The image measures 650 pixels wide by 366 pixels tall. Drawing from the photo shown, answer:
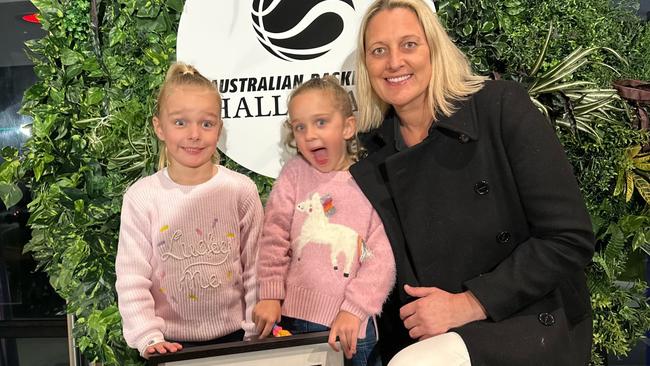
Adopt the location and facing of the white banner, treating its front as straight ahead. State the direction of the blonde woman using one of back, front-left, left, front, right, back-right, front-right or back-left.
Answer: front-left

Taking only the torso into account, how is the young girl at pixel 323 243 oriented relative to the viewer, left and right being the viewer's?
facing the viewer

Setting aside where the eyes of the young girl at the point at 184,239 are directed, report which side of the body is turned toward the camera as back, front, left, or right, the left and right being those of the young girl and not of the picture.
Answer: front

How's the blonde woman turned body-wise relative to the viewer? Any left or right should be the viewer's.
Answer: facing the viewer and to the left of the viewer

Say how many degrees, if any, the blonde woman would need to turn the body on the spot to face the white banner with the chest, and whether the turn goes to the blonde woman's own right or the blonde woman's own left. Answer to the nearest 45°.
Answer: approximately 90° to the blonde woman's own right

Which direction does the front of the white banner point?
toward the camera

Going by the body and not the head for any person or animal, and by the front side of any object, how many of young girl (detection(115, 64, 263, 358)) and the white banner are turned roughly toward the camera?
2

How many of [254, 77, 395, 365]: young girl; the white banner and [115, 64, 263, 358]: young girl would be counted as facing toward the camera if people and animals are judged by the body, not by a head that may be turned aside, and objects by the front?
3
